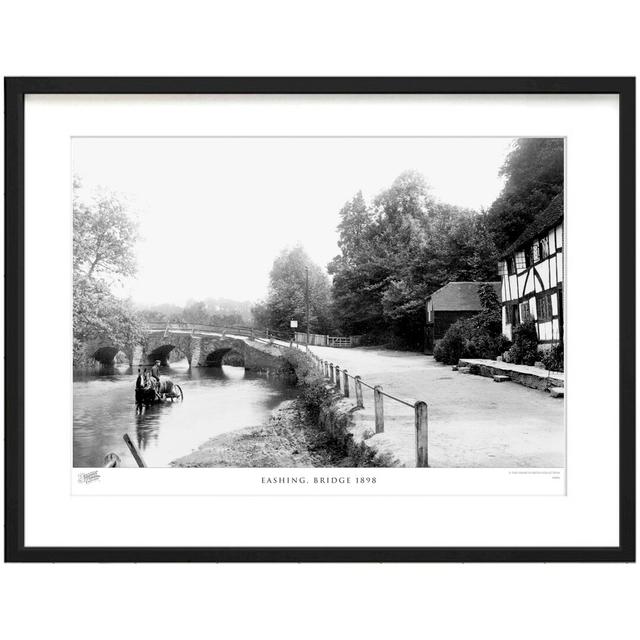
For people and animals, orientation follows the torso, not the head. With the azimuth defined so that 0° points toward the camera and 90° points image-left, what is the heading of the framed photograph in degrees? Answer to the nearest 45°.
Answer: approximately 0°
